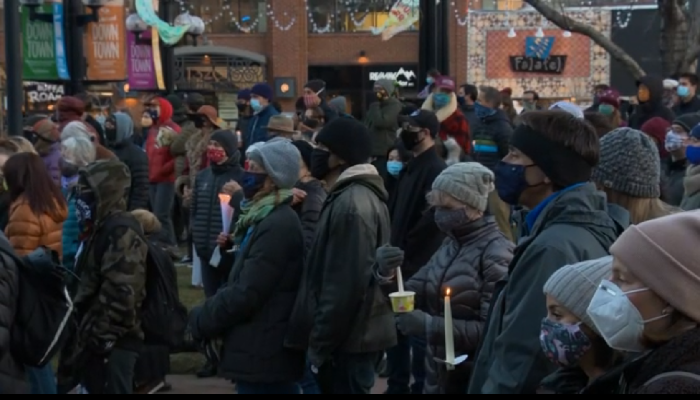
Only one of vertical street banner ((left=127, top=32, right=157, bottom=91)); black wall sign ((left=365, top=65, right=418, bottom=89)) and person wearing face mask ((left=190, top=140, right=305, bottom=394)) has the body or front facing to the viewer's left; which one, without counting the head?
the person wearing face mask

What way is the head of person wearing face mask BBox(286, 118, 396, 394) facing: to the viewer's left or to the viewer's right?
to the viewer's left

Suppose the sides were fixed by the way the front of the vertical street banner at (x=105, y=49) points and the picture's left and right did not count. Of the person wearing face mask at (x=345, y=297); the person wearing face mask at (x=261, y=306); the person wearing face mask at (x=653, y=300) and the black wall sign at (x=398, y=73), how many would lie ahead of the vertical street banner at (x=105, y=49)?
3

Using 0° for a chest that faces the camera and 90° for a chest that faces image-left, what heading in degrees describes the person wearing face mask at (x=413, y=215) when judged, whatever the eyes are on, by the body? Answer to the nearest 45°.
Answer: approximately 45°

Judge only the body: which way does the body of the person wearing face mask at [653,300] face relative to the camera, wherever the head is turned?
to the viewer's left

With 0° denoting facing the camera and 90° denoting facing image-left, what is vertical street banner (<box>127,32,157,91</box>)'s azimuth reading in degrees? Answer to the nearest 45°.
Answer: approximately 0°
